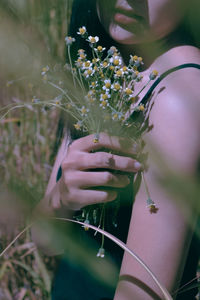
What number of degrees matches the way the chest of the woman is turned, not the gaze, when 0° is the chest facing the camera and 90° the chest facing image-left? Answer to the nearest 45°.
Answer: approximately 45°
